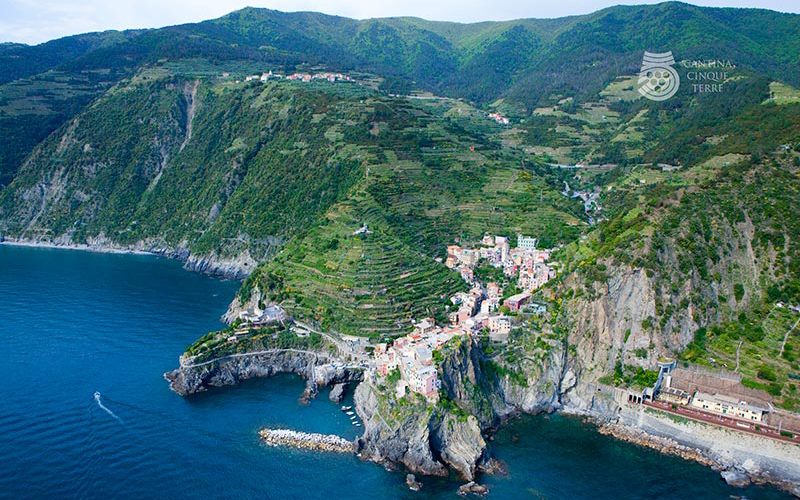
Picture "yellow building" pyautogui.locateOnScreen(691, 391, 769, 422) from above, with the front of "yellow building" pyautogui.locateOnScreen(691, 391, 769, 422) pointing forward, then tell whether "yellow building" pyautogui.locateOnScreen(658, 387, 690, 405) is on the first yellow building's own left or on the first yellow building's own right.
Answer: on the first yellow building's own right

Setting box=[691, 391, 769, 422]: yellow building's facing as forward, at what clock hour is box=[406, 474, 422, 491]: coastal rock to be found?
The coastal rock is roughly at 2 o'clock from the yellow building.

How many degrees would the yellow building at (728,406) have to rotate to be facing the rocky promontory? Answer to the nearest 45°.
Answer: approximately 45° to its right

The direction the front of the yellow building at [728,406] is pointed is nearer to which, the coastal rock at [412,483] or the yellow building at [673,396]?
the coastal rock

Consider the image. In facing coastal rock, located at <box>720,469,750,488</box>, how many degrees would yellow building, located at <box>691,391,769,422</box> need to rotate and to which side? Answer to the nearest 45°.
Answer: approximately 45° to its left

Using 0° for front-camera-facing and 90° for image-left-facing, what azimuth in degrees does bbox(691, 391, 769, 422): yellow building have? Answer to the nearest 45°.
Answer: approximately 45°

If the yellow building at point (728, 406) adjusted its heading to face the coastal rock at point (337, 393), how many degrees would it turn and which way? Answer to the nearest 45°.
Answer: approximately 45° to its right

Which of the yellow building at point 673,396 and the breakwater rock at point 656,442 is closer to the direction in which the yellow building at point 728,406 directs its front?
the breakwater rock

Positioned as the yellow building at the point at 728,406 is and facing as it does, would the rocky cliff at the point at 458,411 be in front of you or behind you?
in front

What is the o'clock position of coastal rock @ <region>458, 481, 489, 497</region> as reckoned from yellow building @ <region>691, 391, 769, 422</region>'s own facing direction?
The coastal rock is roughly at 2 o'clock from the yellow building.

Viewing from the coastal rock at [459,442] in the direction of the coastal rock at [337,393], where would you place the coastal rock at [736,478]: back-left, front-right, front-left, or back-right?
back-right

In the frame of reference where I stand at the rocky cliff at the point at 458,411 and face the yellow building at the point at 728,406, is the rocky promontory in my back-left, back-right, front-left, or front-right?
back-left
